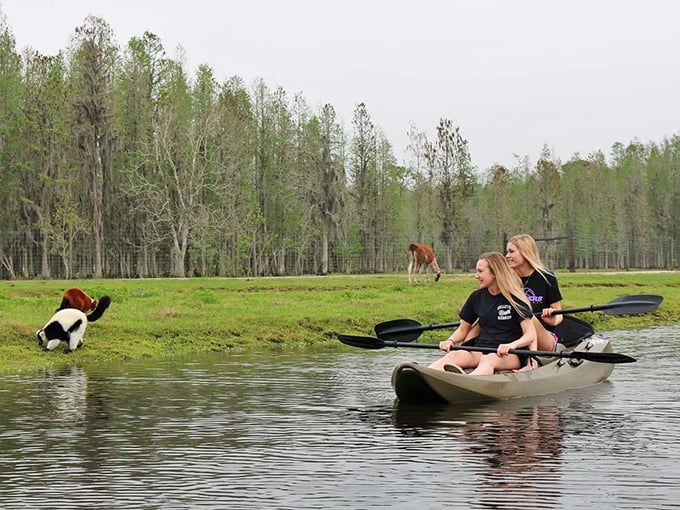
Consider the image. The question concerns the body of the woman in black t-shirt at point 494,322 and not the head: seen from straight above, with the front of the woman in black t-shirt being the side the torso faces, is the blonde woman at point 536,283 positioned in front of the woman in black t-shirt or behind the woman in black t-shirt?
behind

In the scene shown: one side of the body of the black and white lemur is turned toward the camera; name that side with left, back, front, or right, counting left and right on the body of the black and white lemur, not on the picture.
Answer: left

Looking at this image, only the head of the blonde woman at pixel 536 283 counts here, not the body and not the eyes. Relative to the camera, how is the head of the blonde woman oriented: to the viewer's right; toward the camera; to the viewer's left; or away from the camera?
to the viewer's left

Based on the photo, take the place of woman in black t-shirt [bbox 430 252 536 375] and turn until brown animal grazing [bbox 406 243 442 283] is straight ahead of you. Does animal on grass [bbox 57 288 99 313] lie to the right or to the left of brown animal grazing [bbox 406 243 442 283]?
left

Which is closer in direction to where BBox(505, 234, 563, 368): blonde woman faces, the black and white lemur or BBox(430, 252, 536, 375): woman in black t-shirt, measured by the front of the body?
the woman in black t-shirt

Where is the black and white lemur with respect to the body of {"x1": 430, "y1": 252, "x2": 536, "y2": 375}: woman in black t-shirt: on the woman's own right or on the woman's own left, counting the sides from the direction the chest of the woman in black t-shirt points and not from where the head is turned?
on the woman's own right

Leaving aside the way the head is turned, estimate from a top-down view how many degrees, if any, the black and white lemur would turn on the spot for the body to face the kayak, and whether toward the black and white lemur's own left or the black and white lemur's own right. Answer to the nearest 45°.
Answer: approximately 135° to the black and white lemur's own left

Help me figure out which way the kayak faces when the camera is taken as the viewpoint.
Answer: facing the viewer and to the left of the viewer

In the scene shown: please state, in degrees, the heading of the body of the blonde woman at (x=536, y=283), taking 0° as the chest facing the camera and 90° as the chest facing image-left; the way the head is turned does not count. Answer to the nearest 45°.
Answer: approximately 45°
